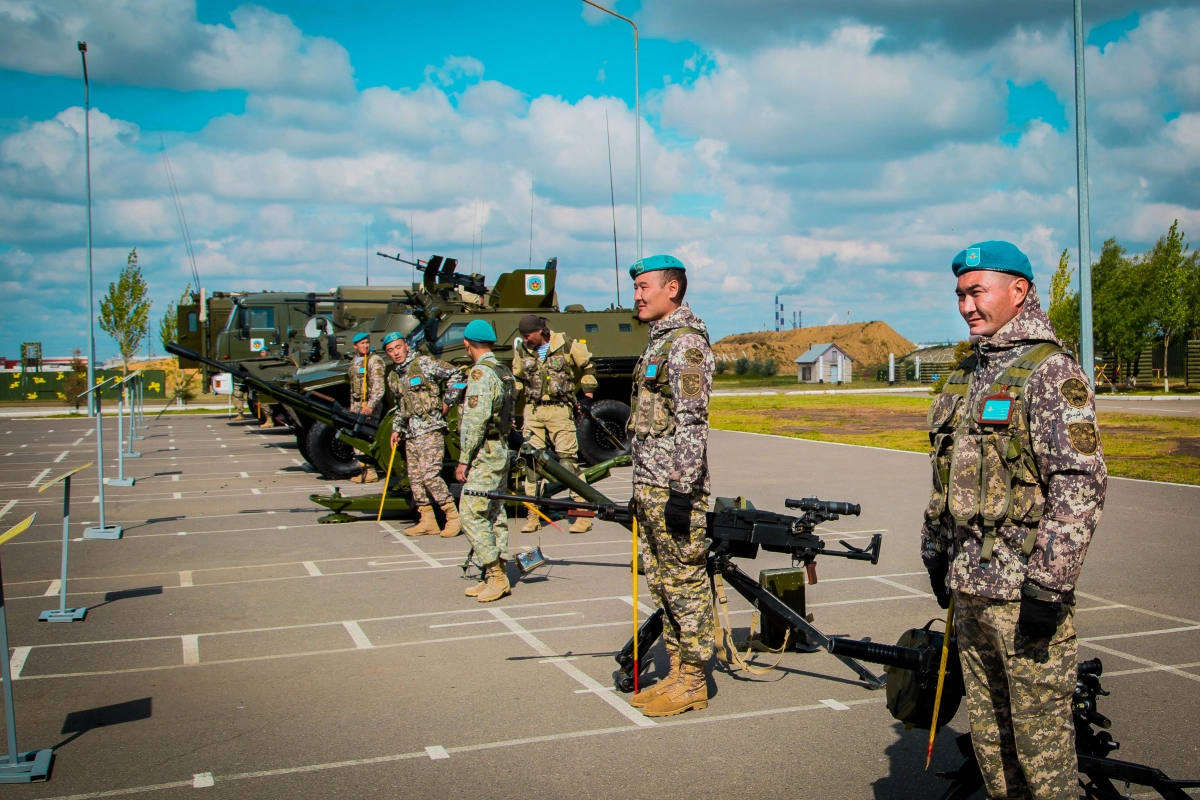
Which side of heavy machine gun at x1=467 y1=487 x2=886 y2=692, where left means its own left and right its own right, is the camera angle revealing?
left

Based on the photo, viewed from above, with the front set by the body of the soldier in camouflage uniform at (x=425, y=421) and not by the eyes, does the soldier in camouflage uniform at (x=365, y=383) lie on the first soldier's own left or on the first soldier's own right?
on the first soldier's own right

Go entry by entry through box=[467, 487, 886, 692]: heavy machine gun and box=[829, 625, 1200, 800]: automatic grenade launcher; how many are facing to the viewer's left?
2

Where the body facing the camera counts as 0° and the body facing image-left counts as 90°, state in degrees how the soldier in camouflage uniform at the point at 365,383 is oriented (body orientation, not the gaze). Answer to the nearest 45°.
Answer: approximately 45°

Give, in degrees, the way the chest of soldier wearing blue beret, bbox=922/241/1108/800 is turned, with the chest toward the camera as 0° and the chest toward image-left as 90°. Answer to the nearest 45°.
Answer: approximately 45°

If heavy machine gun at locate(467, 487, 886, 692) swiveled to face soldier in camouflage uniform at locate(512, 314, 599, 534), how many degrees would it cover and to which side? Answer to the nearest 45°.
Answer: approximately 90° to its right

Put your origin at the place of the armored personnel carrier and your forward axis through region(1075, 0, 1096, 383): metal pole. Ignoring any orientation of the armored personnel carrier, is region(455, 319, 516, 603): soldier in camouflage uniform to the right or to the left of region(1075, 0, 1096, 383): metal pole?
right

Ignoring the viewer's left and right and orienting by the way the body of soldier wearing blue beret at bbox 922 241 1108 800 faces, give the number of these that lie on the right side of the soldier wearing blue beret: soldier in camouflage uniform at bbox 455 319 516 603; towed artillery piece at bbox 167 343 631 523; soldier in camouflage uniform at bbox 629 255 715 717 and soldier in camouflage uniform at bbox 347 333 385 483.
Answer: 4

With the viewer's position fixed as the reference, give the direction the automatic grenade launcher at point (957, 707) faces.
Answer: facing to the left of the viewer
